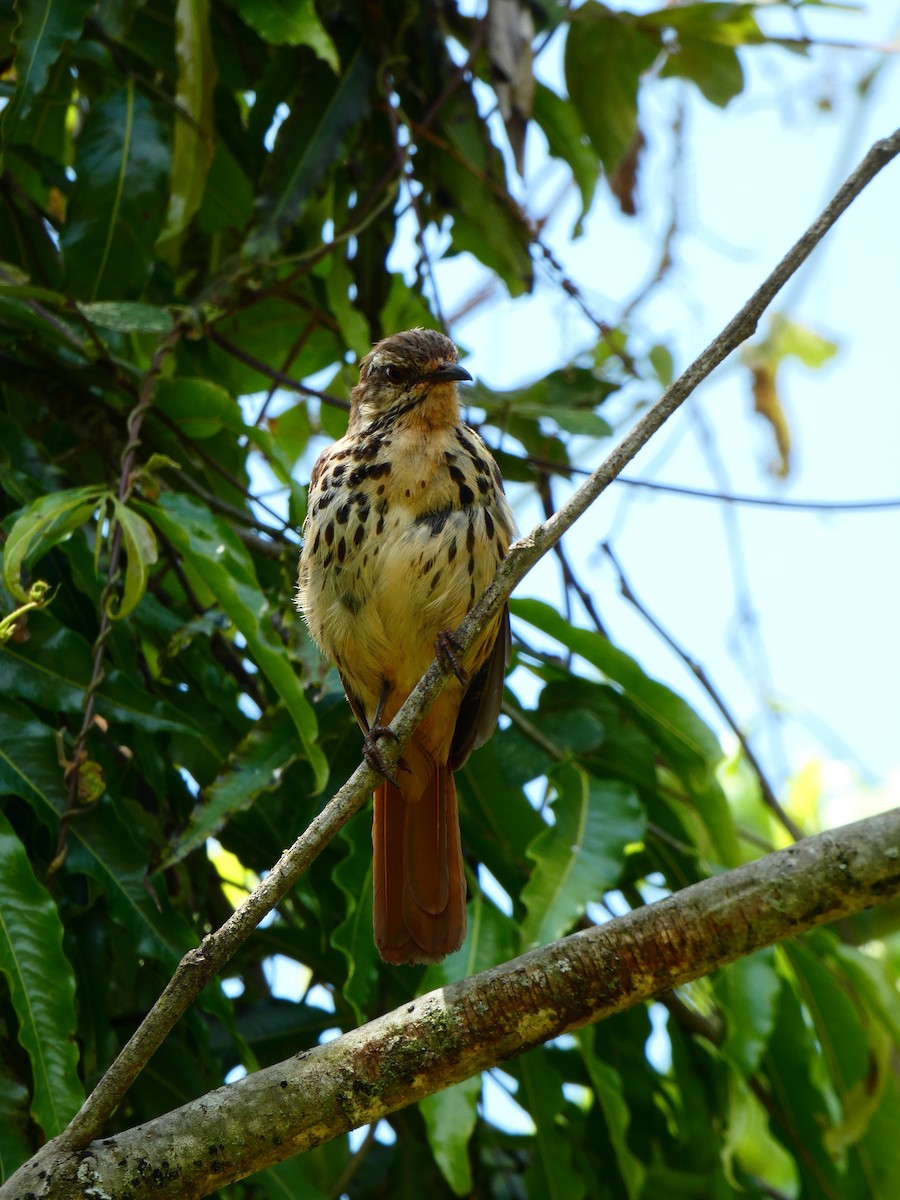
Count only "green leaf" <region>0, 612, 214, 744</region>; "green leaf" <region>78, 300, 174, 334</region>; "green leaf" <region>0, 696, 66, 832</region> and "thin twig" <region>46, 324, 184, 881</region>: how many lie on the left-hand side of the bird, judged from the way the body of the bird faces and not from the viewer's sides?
0

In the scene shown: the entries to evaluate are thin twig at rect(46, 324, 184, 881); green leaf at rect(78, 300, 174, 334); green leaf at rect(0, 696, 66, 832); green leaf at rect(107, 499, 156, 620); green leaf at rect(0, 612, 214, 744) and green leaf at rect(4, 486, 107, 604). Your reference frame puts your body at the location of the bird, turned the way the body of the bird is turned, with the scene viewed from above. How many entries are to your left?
0

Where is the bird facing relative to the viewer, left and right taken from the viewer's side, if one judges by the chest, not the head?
facing the viewer

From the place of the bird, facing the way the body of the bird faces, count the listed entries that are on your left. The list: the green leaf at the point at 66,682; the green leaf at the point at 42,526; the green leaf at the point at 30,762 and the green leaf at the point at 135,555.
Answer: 0

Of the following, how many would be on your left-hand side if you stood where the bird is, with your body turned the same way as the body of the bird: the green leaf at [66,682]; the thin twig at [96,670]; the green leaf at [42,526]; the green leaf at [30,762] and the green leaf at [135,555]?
0
